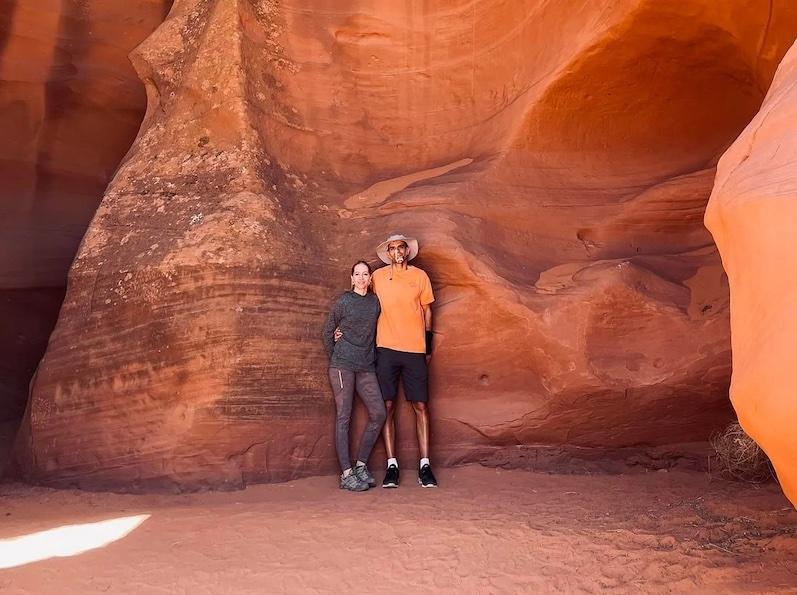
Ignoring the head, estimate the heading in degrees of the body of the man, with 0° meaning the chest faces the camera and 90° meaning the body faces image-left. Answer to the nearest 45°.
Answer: approximately 0°

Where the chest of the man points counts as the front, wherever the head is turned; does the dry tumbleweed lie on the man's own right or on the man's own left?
on the man's own left
